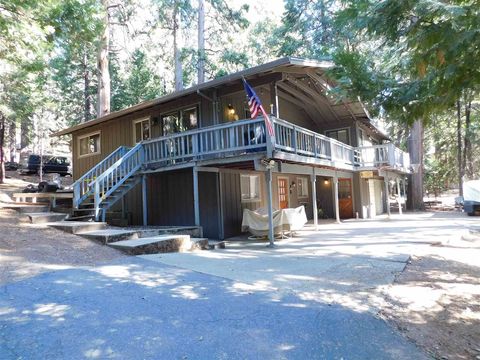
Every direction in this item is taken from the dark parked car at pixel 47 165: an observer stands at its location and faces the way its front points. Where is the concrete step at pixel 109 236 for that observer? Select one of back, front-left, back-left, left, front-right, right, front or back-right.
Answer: left

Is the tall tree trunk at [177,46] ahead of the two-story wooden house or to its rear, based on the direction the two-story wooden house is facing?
to the rear

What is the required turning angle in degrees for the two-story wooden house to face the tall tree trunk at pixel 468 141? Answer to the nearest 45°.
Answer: approximately 90° to its left

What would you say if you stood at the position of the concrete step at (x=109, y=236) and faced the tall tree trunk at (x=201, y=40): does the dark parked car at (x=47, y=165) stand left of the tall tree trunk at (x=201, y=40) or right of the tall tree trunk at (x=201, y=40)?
left

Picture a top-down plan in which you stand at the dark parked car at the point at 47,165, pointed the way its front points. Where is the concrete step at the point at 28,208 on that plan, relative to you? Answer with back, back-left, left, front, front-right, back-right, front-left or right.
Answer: right

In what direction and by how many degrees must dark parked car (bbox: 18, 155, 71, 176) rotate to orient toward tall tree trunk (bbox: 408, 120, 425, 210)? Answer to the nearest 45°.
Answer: approximately 135° to its left

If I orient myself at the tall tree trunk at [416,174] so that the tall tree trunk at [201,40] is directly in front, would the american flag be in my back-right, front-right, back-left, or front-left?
front-left

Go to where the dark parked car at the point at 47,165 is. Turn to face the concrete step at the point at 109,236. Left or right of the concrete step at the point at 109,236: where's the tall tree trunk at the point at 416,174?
left

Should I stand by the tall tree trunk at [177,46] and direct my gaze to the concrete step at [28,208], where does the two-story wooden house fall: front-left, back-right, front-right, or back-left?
front-left

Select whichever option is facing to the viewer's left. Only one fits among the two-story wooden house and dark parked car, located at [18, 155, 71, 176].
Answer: the dark parked car

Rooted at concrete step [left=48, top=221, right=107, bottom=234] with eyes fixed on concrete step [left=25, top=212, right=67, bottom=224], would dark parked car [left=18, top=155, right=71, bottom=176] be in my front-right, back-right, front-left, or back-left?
front-right

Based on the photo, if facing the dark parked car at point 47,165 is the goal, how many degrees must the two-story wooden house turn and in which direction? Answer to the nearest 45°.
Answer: approximately 180°

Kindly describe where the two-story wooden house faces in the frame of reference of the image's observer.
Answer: facing the viewer and to the right of the viewer

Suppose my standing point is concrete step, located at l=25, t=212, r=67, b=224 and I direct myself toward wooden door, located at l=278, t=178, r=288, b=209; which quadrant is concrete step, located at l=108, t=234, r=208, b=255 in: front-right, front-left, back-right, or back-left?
front-right
